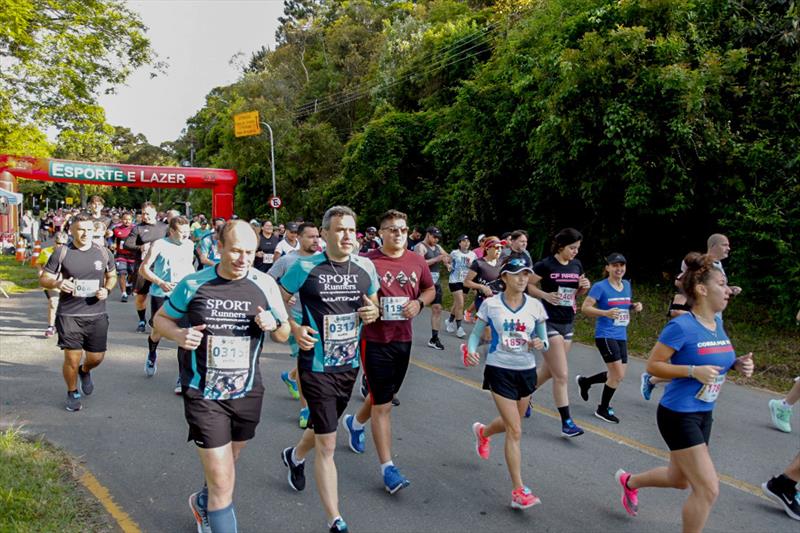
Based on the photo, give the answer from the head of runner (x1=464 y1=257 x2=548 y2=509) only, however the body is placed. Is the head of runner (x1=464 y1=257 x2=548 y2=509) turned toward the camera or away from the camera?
toward the camera

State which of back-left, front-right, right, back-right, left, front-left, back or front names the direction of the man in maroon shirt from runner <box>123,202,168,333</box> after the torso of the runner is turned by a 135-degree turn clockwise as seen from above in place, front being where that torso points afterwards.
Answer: back-left

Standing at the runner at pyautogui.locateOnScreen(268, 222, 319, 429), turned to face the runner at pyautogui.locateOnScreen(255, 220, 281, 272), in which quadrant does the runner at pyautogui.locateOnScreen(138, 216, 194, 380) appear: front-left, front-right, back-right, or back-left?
front-left

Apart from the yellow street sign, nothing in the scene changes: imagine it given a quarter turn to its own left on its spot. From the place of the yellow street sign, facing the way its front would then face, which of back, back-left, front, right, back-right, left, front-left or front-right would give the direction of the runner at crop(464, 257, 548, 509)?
right

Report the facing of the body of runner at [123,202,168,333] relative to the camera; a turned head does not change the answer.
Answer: toward the camera

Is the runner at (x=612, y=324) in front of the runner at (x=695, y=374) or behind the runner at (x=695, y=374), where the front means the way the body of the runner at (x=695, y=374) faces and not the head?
behind

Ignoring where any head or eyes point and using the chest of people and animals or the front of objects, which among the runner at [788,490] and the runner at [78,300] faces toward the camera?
the runner at [78,300]

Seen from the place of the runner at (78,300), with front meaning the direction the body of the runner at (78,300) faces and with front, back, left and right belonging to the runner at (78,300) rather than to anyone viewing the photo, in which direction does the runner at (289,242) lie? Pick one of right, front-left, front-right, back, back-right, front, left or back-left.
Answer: back-left

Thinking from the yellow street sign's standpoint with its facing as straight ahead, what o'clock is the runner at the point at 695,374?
The runner is roughly at 12 o'clock from the yellow street sign.

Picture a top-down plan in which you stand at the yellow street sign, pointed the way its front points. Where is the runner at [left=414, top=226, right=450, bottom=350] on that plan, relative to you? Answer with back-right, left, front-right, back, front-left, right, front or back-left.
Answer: front

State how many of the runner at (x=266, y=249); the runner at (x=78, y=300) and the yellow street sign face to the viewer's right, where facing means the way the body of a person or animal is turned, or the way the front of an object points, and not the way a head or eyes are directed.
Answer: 0

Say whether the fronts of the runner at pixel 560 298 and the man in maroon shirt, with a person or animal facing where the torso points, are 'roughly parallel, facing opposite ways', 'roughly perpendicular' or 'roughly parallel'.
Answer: roughly parallel
